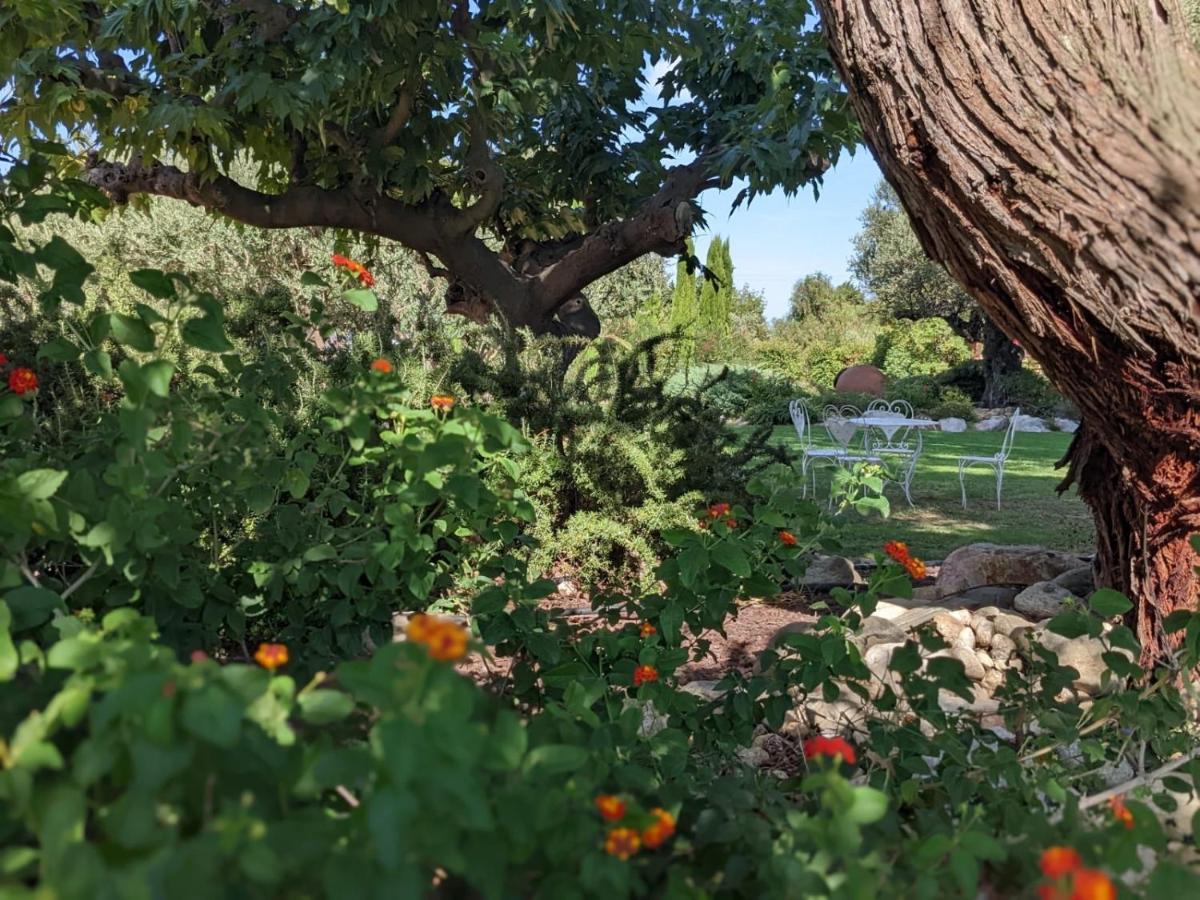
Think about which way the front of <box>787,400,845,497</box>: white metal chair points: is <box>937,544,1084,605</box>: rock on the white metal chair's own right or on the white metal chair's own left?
on the white metal chair's own right

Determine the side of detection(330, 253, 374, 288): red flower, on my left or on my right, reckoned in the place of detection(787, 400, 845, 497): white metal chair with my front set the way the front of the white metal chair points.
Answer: on my right

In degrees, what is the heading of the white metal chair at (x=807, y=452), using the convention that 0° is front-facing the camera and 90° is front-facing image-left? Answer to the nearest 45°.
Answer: approximately 270°

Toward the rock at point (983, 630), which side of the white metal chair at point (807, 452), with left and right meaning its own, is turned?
right

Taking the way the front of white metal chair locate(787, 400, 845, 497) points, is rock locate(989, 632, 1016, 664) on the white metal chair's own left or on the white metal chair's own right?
on the white metal chair's own right

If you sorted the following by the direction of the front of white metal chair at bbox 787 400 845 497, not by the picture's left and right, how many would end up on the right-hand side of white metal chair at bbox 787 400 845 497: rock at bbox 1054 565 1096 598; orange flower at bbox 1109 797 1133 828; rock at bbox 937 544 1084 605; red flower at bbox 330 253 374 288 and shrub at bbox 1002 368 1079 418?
4

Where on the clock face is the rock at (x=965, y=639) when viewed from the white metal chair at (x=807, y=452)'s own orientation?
The rock is roughly at 3 o'clock from the white metal chair.

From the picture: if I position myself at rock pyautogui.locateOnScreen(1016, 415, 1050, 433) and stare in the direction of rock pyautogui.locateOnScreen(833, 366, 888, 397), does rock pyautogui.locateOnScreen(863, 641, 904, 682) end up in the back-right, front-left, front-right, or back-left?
back-left

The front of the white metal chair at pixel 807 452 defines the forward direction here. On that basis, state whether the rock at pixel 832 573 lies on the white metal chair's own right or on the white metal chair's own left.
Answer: on the white metal chair's own right

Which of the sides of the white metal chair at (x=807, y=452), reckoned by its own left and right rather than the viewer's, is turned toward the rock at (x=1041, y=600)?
right

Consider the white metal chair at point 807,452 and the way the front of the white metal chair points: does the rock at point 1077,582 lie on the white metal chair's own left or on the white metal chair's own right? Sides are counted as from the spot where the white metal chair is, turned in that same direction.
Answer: on the white metal chair's own right
